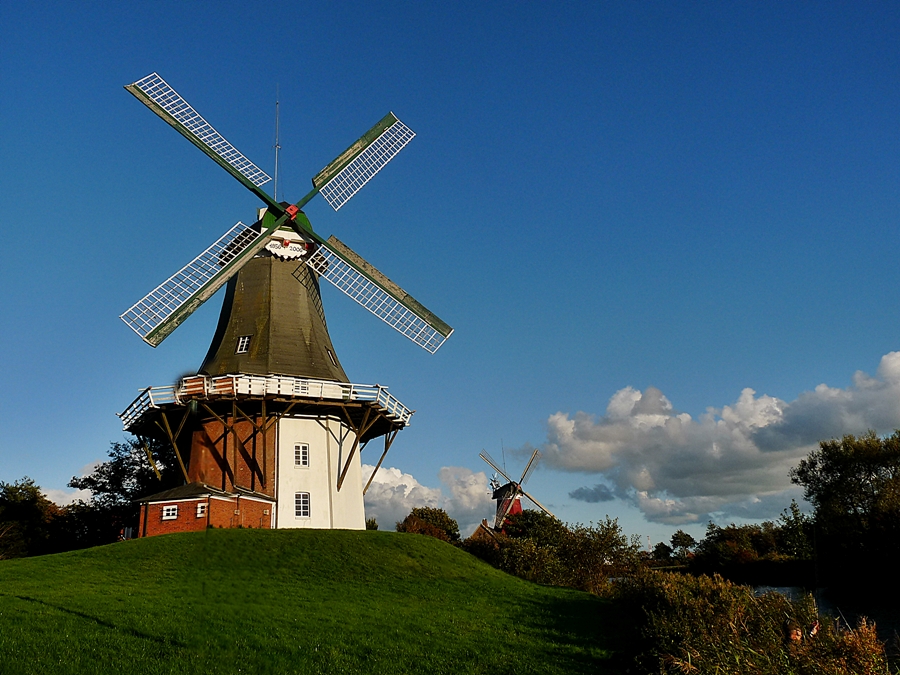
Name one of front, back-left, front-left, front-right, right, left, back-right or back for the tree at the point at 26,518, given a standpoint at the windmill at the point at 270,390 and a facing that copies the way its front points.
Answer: back-right

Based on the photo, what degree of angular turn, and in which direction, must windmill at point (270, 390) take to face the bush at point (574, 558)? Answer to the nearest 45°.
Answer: approximately 90° to its left

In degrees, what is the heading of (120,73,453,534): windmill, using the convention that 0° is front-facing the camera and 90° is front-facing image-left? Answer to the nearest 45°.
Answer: approximately 0°

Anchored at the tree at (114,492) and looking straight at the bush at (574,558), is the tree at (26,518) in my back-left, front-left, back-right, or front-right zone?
back-right

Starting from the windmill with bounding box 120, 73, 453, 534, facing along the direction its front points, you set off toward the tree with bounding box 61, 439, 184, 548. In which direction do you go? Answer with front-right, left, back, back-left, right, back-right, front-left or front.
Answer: back-right

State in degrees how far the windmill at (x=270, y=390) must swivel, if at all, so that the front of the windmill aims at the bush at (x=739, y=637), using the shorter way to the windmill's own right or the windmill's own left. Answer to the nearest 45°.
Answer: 0° — it already faces it

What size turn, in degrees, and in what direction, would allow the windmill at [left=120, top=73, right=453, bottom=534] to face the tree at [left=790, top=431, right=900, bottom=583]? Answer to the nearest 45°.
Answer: approximately 90° to its left
